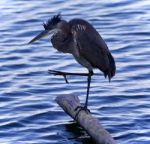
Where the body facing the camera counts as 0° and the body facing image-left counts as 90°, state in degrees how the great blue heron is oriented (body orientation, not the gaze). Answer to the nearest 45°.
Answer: approximately 90°
